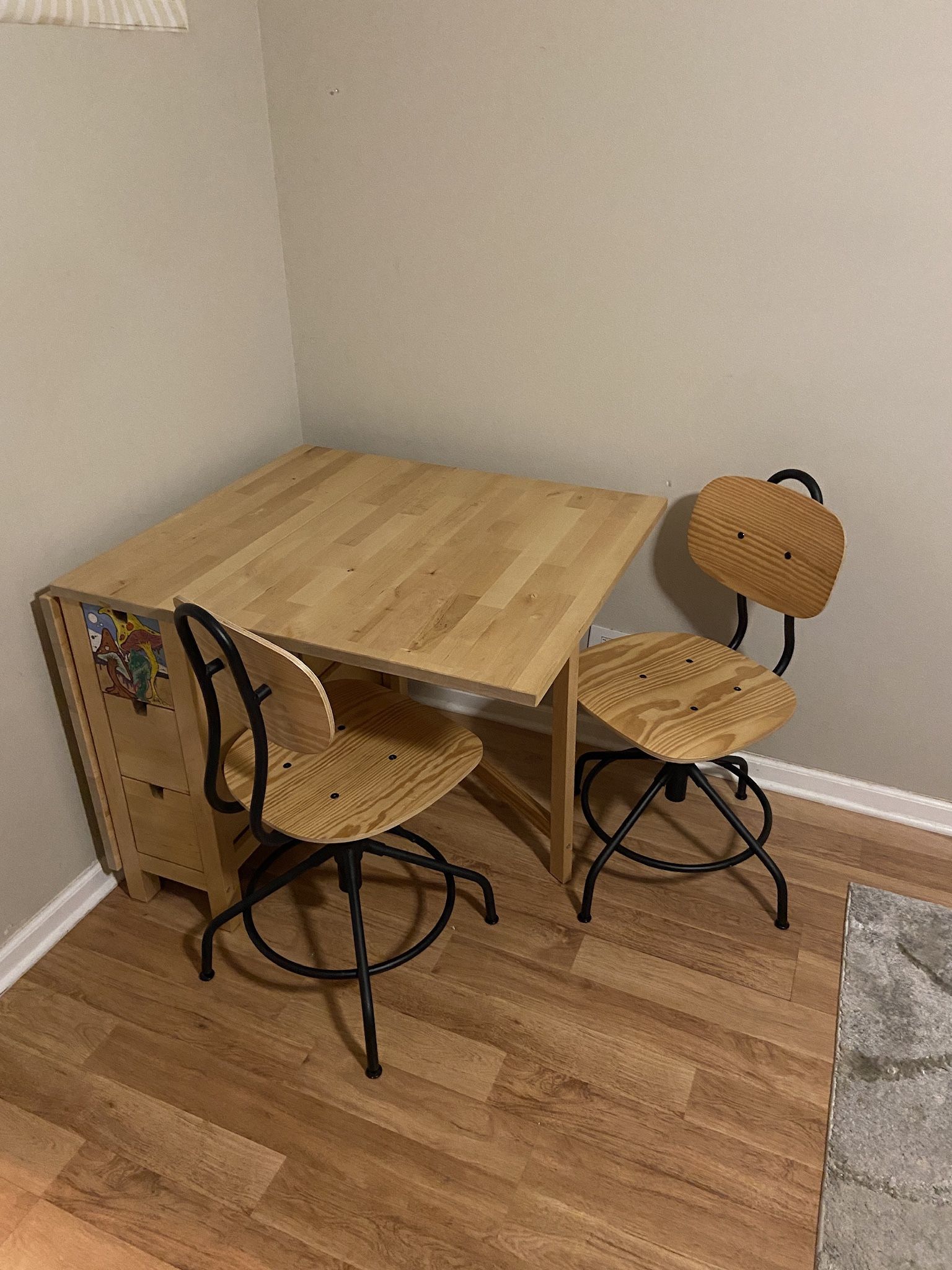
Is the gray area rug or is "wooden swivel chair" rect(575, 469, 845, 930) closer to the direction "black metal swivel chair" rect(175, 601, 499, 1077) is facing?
the wooden swivel chair

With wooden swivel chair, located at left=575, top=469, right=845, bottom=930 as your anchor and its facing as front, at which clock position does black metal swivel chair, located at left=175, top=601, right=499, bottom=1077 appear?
black metal swivel chair, located at left=175, top=601, right=499, bottom=1077 is roughly at 12 o'clock from wooden swivel chair, located at left=575, top=469, right=845, bottom=930.

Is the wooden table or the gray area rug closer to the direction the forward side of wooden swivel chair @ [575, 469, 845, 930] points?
the wooden table

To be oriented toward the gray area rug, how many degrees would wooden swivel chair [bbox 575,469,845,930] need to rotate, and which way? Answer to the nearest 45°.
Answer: approximately 90° to its left

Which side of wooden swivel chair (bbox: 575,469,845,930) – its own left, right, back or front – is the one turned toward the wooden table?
right

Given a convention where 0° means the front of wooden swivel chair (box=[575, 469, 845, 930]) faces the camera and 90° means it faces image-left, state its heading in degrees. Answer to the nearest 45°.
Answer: approximately 45°

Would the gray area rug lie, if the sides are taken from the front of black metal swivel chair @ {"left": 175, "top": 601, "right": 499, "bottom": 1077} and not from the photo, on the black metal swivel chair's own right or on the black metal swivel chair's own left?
on the black metal swivel chair's own right

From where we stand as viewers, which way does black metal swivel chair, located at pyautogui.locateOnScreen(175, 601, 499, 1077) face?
facing away from the viewer and to the right of the viewer
